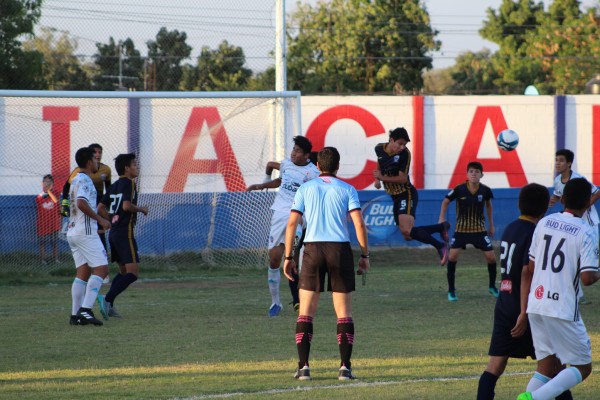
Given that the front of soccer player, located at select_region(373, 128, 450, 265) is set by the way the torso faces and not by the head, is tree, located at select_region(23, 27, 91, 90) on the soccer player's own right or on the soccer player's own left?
on the soccer player's own right

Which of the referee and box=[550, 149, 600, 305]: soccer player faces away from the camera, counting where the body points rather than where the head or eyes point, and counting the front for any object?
the referee

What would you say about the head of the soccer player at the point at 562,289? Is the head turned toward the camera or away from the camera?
away from the camera

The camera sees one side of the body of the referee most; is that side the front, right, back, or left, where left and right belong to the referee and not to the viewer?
back

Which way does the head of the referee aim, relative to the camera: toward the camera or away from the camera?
away from the camera

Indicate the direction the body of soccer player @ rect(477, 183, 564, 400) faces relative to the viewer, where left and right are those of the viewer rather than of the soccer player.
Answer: facing away from the viewer and to the right of the viewer

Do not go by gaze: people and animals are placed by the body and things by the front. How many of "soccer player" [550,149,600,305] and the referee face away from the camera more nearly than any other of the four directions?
1

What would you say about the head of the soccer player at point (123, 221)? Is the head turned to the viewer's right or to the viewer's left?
to the viewer's right

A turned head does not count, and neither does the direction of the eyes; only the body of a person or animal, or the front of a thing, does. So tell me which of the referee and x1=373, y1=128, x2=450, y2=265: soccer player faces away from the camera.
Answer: the referee

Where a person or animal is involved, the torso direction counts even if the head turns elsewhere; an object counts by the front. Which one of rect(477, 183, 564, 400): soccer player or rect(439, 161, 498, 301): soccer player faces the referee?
rect(439, 161, 498, 301): soccer player

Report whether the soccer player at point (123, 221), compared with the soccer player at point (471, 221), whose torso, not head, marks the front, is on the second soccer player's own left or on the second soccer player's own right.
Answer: on the second soccer player's own right

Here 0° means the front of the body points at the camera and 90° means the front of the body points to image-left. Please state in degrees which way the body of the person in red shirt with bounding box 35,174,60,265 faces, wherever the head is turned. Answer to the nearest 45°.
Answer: approximately 0°
